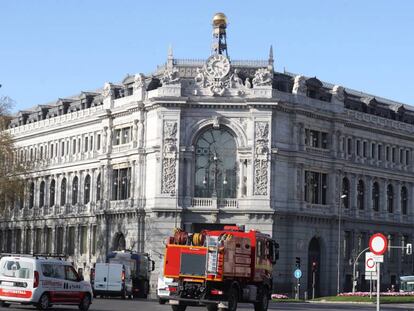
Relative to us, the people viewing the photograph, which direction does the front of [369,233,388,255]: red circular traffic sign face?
facing the viewer

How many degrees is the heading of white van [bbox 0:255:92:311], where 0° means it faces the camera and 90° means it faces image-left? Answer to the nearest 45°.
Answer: approximately 225°

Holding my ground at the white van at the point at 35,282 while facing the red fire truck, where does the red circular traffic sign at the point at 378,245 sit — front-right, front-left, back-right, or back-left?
front-right

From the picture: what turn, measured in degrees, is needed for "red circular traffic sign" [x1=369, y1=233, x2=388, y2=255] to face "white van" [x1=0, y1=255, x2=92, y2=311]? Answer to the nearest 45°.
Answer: approximately 135° to its right

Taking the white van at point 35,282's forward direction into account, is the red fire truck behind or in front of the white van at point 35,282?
in front

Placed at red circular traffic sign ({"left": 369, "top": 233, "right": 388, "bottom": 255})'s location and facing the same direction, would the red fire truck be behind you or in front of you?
behind

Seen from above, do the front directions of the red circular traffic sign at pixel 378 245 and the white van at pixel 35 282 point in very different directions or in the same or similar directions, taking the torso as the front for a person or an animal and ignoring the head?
very different directions

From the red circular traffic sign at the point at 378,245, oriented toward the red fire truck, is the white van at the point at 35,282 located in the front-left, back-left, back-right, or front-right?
front-left

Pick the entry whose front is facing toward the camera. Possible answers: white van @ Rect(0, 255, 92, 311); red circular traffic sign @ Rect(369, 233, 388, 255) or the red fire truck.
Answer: the red circular traffic sign

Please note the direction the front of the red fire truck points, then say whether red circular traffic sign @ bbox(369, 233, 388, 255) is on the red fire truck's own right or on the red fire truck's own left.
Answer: on the red fire truck's own right

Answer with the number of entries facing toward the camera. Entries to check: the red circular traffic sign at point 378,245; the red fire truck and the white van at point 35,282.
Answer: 1

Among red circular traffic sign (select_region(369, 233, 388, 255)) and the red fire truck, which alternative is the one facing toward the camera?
the red circular traffic sign

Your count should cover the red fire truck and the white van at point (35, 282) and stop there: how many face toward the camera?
0
